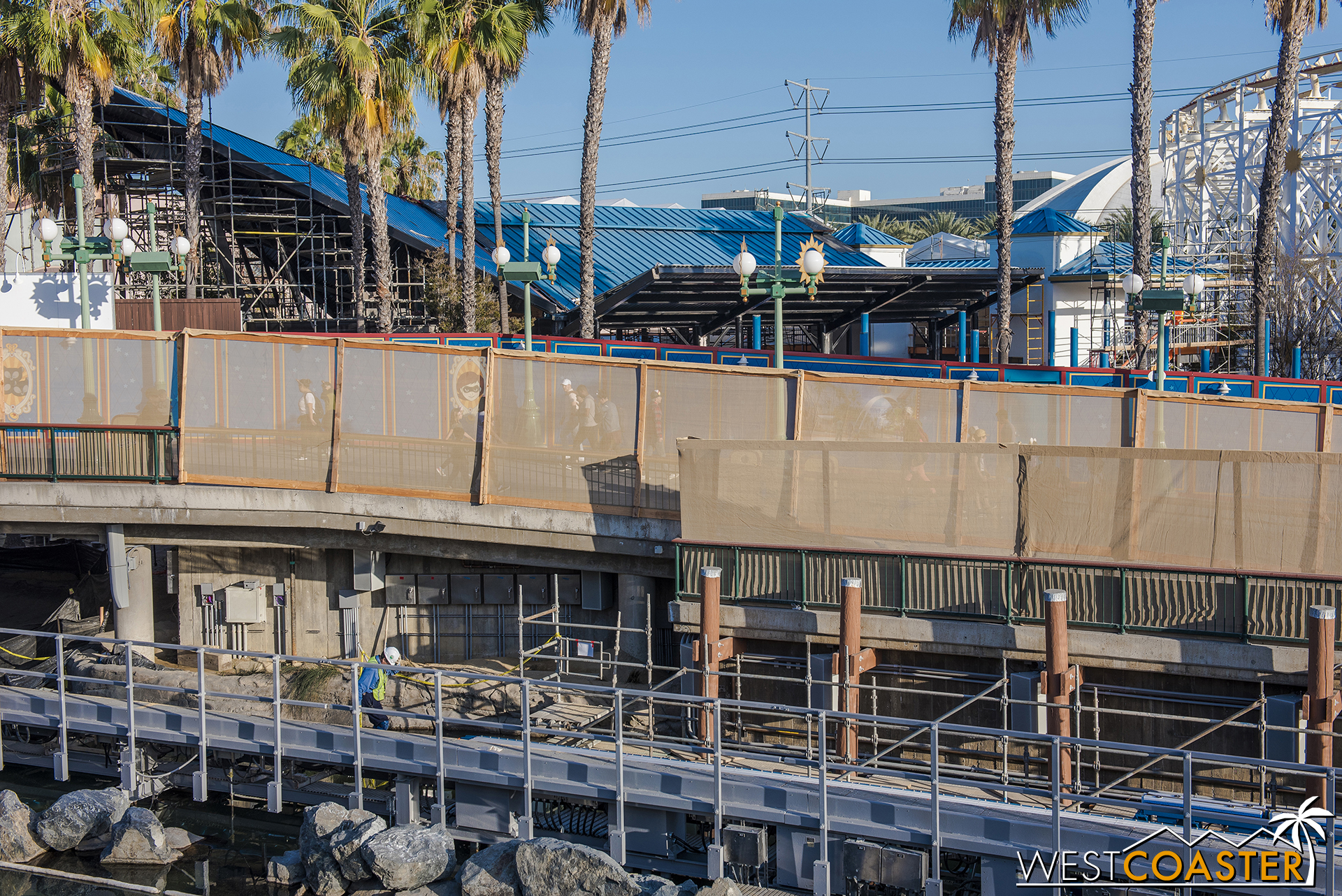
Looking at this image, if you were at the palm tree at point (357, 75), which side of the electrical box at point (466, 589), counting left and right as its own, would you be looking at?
back

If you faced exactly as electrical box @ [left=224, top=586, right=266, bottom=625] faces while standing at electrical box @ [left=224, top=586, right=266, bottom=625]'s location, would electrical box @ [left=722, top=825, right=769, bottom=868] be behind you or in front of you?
in front

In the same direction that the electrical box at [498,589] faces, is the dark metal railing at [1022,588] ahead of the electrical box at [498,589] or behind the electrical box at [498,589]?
ahead

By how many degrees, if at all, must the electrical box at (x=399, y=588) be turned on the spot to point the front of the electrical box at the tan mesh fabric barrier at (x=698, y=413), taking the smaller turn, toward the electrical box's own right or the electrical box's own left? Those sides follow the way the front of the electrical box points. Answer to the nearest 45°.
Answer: approximately 45° to the electrical box's own left

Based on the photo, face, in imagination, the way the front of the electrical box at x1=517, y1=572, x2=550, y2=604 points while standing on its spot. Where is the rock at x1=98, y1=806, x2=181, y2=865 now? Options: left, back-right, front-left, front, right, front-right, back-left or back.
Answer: front-right

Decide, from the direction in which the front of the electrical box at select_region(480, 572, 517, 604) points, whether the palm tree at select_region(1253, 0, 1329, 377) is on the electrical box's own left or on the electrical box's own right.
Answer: on the electrical box's own left

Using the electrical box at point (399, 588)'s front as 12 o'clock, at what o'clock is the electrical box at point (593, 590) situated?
the electrical box at point (593, 590) is roughly at 10 o'clock from the electrical box at point (399, 588).

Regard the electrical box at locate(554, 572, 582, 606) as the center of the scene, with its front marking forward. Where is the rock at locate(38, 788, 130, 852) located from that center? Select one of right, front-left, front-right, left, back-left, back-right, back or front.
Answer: front-right

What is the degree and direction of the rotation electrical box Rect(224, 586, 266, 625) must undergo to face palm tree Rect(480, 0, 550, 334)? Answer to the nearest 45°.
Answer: approximately 135° to its left

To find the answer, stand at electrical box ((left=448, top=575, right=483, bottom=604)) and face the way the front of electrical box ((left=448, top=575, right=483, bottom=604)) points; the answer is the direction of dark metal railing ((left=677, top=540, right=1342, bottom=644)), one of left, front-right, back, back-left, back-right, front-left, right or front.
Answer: front-left

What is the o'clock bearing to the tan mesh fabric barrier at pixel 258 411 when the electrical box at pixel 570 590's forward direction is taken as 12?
The tan mesh fabric barrier is roughly at 3 o'clock from the electrical box.
